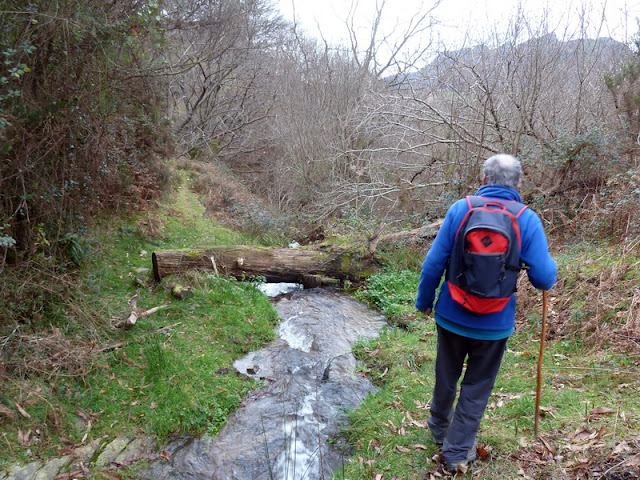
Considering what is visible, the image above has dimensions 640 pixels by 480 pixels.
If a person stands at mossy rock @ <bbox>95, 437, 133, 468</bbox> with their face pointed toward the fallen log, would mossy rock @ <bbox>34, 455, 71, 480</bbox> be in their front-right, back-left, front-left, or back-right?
back-left

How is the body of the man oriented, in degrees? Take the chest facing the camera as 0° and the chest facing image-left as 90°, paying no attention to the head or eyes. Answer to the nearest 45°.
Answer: approximately 180°

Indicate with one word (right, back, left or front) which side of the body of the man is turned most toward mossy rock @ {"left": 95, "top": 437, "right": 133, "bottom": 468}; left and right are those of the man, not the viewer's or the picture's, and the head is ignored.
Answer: left

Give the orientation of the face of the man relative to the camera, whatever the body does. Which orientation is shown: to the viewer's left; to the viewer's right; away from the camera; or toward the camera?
away from the camera

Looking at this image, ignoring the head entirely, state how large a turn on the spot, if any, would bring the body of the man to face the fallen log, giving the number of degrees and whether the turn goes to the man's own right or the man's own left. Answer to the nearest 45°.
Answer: approximately 45° to the man's own left

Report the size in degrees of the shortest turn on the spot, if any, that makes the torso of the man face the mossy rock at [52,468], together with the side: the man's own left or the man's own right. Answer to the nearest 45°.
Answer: approximately 90° to the man's own left

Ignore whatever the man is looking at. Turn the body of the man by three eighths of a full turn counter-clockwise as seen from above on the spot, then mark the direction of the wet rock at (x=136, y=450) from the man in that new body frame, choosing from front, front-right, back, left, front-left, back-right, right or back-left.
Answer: front-right

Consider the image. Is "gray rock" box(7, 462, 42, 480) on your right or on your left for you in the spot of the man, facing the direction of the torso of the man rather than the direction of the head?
on your left
